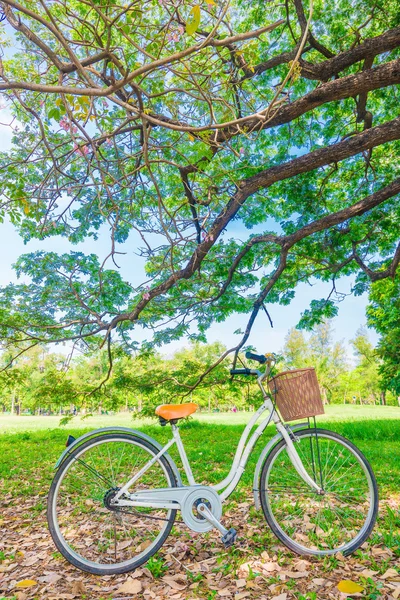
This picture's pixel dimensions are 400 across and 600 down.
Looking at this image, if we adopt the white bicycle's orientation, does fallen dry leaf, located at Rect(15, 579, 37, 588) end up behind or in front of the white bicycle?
behind

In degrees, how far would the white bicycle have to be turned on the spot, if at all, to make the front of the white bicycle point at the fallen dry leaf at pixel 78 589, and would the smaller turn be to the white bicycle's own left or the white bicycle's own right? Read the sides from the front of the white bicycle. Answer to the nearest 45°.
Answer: approximately 135° to the white bicycle's own right

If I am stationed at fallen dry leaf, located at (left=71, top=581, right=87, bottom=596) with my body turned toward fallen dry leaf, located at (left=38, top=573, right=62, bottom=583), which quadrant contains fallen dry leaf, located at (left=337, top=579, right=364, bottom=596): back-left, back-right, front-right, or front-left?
back-right

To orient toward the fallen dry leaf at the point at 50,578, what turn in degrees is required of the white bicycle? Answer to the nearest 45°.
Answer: approximately 180°

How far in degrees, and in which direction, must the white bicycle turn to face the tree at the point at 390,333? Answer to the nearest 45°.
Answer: approximately 45° to its left

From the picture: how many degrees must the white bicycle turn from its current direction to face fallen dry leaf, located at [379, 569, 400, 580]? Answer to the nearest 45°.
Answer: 0° — it already faces it

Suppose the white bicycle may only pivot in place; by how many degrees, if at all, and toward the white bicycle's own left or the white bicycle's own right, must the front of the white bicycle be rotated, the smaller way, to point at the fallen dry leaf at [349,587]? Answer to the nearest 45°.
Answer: approximately 45° to the white bicycle's own right

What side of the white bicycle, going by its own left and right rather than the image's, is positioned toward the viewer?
right

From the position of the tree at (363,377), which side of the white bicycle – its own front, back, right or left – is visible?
left
